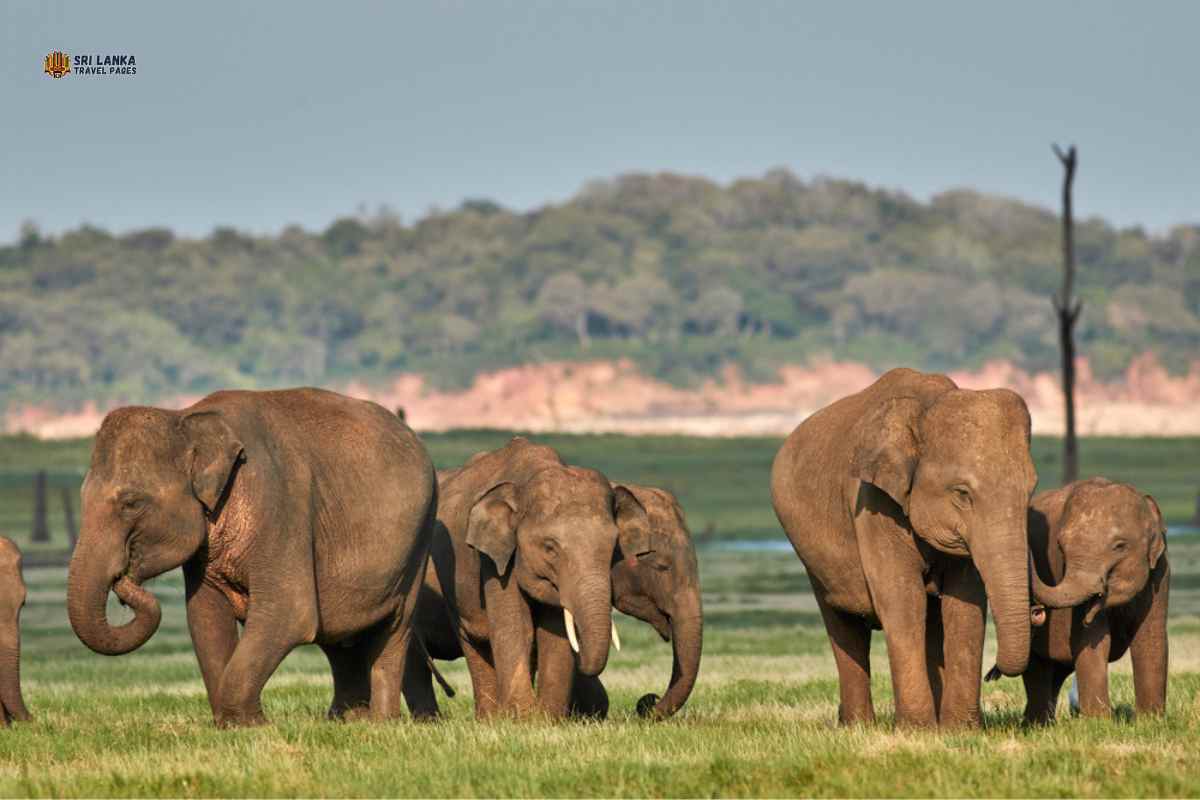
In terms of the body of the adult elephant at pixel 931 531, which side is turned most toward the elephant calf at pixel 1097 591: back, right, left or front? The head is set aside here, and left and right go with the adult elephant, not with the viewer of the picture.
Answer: left

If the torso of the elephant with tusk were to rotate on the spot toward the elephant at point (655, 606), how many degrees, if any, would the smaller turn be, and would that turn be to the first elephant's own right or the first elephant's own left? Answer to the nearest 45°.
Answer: approximately 90° to the first elephant's own left

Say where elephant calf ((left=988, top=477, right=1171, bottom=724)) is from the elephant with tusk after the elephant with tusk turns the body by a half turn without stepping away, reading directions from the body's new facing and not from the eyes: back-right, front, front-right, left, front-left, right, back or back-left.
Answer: back-right

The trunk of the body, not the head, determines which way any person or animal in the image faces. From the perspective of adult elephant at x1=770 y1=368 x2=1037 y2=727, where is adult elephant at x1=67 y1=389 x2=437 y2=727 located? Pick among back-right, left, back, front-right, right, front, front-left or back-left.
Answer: back-right

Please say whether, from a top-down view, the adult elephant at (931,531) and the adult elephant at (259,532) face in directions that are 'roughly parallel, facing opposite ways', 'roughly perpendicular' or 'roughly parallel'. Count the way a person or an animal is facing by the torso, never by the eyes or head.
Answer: roughly perpendicular

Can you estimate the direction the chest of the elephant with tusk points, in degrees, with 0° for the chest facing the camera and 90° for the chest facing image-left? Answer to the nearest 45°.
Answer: approximately 315°

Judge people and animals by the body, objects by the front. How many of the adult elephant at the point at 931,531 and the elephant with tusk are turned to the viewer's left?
0

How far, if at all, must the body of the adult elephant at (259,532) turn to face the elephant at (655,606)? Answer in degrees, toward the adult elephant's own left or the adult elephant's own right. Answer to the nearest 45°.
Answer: approximately 180°

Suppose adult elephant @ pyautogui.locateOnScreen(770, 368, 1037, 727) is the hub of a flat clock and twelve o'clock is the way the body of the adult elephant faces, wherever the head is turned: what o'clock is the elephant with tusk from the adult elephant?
The elephant with tusk is roughly at 5 o'clock from the adult elephant.

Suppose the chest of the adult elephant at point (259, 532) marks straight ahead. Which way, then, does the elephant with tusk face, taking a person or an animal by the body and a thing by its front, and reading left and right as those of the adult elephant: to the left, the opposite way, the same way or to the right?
to the left

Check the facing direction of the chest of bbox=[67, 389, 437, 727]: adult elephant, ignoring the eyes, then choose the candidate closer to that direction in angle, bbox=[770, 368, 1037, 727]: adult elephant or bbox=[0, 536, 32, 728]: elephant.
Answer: the elephant

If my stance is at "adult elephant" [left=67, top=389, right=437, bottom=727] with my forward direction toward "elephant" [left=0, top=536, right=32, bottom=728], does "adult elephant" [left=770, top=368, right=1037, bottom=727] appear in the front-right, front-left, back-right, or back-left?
back-right

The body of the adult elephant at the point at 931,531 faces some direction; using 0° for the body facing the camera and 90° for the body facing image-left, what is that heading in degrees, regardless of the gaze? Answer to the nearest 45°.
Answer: approximately 315°

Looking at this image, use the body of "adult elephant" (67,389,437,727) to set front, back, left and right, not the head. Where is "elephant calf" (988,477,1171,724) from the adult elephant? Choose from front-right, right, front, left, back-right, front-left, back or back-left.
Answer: back-left
